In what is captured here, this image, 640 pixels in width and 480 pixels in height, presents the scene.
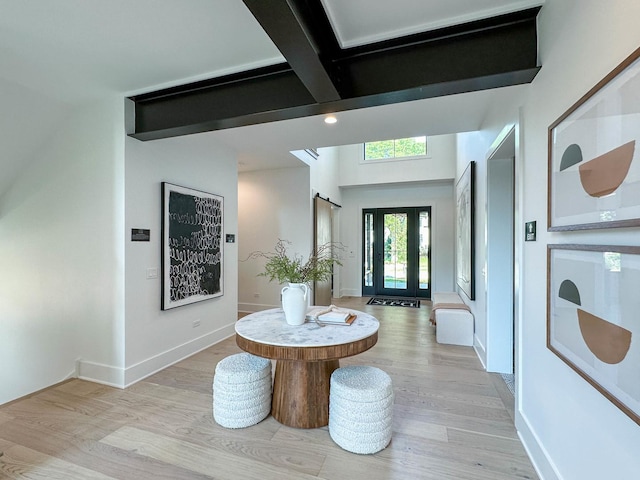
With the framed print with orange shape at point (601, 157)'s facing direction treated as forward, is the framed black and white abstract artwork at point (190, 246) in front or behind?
in front

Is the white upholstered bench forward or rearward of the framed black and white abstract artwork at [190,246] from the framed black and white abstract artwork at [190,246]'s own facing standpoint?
forward

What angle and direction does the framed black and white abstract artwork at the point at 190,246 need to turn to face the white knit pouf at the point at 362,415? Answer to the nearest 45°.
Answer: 0° — it already faces it

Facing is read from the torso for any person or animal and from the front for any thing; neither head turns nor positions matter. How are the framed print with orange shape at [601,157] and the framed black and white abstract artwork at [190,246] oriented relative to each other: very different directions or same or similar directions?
very different directions

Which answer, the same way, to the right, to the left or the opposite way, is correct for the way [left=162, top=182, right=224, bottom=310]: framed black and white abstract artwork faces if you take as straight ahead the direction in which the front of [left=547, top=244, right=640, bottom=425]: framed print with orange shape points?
the opposite way

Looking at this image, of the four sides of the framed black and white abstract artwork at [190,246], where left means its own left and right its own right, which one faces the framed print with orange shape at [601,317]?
front

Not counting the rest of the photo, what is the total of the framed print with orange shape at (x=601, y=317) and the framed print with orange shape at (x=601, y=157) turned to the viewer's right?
0

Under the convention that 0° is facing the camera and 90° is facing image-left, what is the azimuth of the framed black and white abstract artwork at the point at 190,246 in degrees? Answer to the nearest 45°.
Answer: approximately 315°

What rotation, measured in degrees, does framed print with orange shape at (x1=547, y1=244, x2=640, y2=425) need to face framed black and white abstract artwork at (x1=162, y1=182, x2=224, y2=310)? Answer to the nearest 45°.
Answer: approximately 45° to its right

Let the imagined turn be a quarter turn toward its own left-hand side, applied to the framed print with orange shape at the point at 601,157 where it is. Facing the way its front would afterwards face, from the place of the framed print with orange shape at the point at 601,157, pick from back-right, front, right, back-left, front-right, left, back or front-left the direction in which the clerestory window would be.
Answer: back
